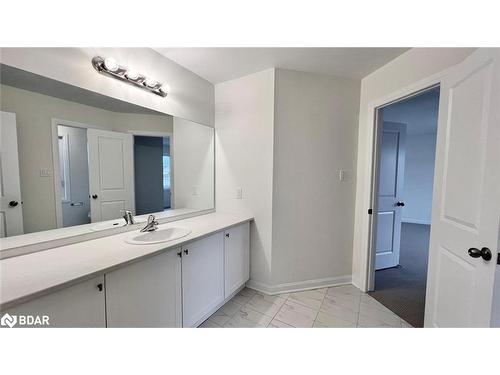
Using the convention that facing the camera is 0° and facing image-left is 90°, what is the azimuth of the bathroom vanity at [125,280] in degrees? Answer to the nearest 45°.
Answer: approximately 315°

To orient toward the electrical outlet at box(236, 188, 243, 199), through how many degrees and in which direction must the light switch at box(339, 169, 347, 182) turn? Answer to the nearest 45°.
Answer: approximately 45° to its right

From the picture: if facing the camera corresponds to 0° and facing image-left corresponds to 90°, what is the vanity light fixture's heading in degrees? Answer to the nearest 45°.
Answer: approximately 315°

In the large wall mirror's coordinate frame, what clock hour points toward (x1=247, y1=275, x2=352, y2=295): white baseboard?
The white baseboard is roughly at 11 o'clock from the large wall mirror.

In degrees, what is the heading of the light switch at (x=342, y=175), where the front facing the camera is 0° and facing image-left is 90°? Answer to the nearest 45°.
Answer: approximately 0°

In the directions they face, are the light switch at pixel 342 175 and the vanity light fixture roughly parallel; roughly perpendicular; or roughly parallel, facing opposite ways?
roughly perpendicular

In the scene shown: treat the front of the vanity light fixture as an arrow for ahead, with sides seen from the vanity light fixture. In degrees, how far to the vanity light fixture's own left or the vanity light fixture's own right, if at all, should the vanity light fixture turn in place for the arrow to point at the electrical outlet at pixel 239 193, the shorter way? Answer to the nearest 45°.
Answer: approximately 45° to the vanity light fixture's own left
